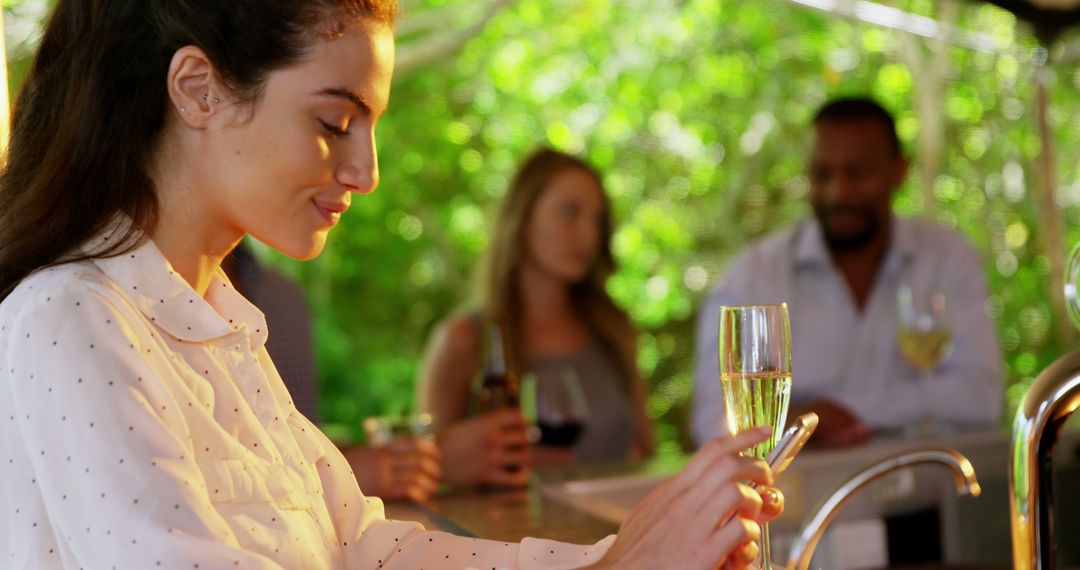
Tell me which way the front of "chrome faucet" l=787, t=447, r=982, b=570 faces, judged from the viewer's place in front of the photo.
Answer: facing to the right of the viewer

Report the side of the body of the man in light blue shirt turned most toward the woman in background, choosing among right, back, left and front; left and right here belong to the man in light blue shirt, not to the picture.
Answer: right

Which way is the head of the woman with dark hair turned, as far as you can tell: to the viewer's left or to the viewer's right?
to the viewer's right

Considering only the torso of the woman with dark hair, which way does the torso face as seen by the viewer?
to the viewer's right

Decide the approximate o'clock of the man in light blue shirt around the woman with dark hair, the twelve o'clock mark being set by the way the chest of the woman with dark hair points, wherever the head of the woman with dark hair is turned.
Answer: The man in light blue shirt is roughly at 10 o'clock from the woman with dark hair.
